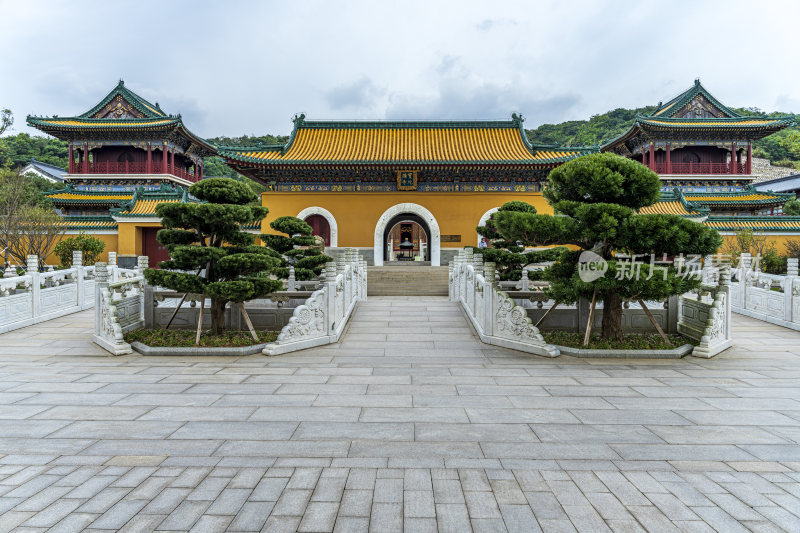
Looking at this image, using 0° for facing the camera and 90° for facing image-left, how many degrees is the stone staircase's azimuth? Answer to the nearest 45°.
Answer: approximately 0°

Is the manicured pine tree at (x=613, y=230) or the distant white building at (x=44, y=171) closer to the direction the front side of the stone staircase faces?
the manicured pine tree

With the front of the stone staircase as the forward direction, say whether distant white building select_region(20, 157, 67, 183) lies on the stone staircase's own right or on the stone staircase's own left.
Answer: on the stone staircase's own right

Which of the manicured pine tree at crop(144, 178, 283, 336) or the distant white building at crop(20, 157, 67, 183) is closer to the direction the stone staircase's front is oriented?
the manicured pine tree
